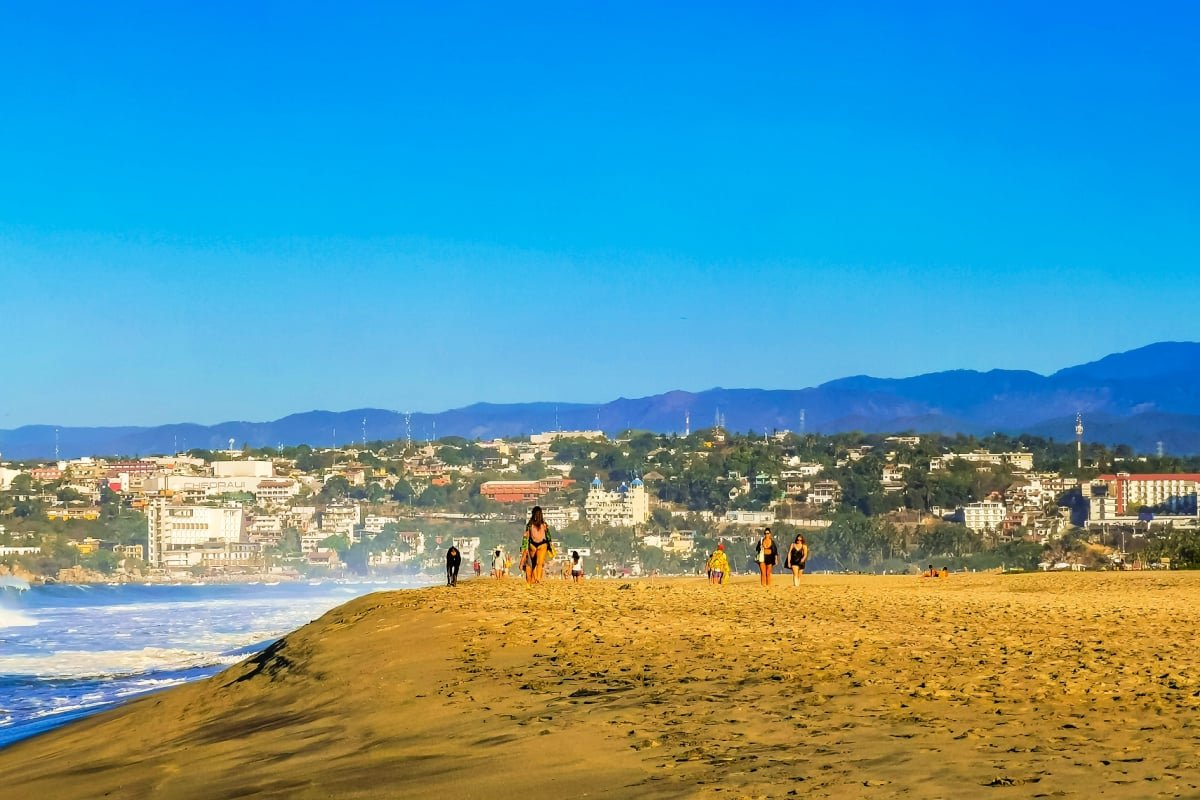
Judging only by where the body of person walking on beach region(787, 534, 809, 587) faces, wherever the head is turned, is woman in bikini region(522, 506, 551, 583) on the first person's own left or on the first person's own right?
on the first person's own right

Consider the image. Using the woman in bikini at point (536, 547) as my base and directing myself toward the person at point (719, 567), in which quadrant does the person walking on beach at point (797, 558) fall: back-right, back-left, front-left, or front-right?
front-right

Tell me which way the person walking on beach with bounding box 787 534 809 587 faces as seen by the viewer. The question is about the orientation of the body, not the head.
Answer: toward the camera
